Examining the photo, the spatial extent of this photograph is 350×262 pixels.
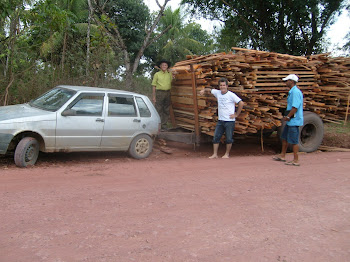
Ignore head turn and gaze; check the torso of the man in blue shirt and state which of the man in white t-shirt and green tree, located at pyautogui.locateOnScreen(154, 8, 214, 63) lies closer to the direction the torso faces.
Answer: the man in white t-shirt

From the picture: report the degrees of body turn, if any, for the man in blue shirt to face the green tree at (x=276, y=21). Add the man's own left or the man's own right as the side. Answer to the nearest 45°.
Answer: approximately 90° to the man's own right

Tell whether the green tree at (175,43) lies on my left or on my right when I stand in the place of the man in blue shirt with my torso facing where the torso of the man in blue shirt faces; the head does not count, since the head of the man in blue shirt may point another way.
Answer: on my right

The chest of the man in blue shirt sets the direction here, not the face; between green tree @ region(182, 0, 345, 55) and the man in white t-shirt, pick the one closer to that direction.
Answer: the man in white t-shirt

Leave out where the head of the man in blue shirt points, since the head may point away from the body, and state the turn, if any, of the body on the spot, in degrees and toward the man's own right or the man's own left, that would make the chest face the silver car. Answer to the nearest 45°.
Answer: approximately 45° to the man's own left

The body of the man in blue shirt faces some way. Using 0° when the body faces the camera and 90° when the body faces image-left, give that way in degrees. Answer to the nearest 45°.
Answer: approximately 90°

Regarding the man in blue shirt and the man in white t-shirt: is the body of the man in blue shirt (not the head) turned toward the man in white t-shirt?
yes
